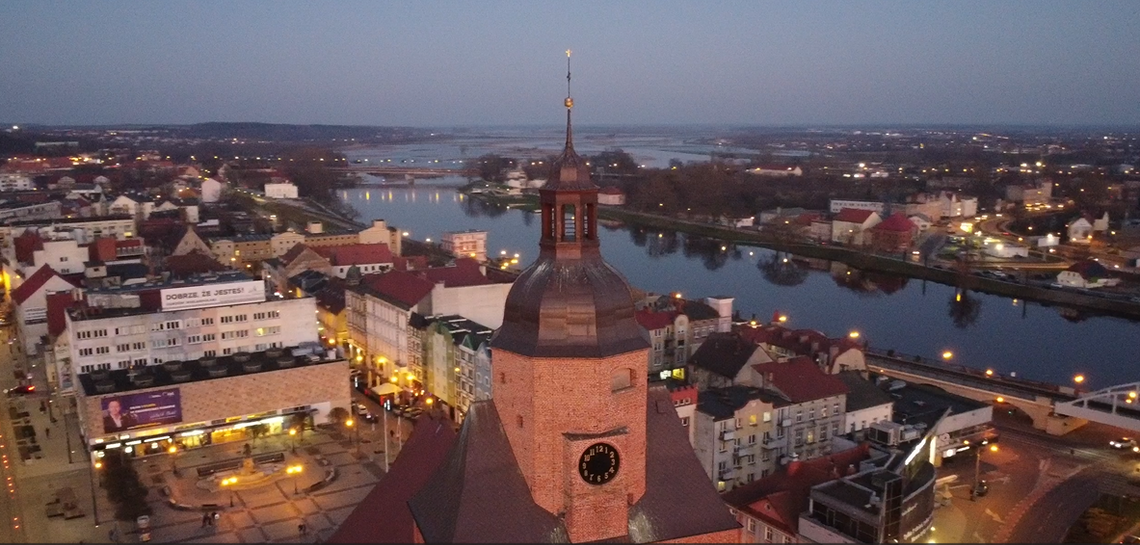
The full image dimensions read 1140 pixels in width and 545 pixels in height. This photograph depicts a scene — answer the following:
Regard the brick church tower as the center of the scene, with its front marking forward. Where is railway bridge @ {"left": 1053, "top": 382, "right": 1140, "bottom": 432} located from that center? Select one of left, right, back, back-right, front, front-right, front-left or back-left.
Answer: back-left

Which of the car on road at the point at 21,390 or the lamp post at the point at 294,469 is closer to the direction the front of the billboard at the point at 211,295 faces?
the lamp post

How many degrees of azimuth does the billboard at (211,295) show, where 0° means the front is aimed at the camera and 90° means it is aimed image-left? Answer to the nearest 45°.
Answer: approximately 0°

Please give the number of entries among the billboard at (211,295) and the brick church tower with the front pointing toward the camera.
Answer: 2

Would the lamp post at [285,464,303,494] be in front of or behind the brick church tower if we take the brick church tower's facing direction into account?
behind

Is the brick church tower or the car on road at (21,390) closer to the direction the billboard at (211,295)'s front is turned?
the brick church tower

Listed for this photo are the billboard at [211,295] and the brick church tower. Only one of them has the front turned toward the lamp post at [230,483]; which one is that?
the billboard

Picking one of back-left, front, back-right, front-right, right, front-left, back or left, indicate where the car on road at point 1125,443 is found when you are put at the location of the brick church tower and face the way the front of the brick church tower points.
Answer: back-left
